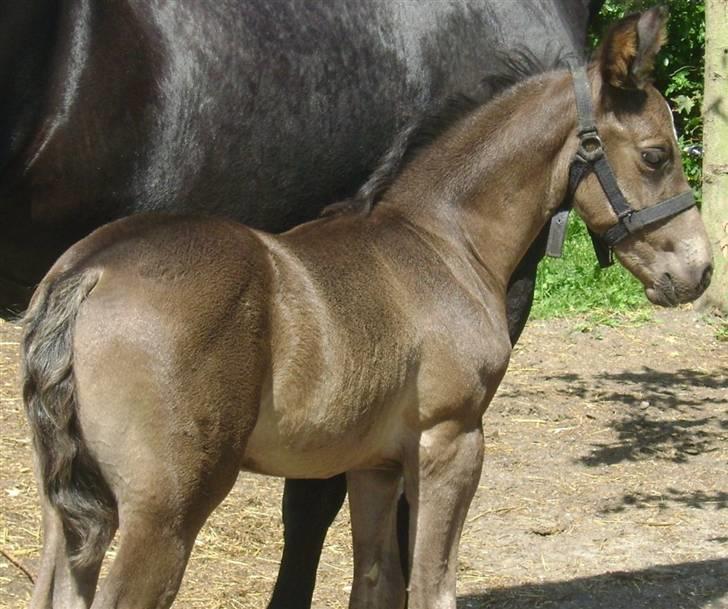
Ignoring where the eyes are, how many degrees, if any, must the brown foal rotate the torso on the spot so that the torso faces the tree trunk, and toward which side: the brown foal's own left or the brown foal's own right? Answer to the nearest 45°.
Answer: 0° — it already faces it

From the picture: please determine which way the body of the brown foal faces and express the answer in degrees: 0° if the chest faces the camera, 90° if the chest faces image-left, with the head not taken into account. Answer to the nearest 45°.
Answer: approximately 225°
